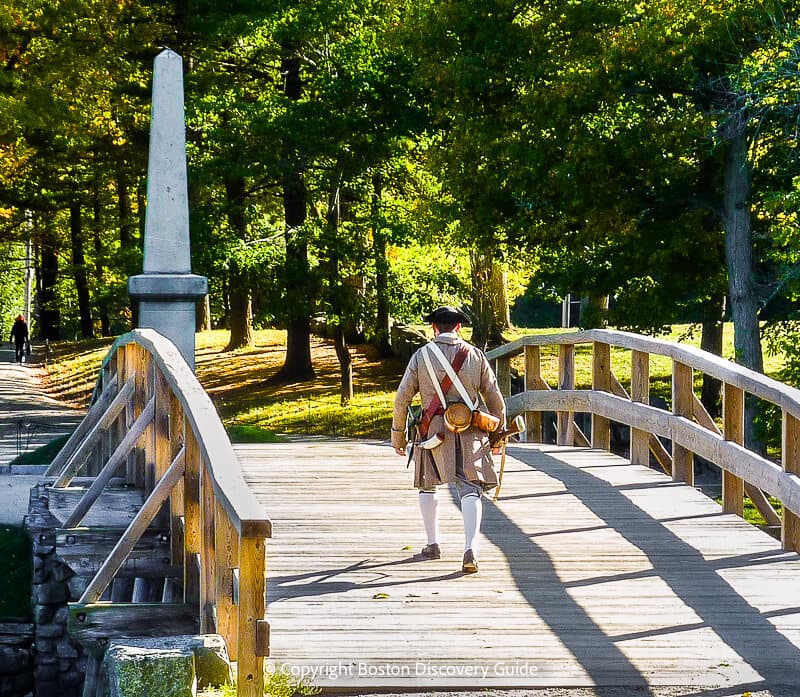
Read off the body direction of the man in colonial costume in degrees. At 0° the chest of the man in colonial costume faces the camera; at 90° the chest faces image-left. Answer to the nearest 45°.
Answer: approximately 180°

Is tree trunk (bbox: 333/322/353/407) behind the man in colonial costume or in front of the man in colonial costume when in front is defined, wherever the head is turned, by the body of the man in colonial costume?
in front

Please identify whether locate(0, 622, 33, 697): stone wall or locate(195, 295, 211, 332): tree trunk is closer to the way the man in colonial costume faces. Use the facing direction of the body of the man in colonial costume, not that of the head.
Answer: the tree trunk

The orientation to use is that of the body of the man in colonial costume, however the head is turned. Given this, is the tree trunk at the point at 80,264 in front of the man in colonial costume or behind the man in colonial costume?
in front

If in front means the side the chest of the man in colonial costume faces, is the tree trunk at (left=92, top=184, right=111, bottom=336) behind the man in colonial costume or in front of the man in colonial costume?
in front

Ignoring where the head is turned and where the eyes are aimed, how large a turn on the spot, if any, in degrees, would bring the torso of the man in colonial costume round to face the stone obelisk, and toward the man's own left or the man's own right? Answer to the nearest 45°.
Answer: approximately 45° to the man's own left

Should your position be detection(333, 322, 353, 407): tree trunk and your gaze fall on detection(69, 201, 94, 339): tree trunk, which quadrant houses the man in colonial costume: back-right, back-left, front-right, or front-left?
back-left

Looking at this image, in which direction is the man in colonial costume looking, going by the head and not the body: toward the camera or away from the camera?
away from the camera

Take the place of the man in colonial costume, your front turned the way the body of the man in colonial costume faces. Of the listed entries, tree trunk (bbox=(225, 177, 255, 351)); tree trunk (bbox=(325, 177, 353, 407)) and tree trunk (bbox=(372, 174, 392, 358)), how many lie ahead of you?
3

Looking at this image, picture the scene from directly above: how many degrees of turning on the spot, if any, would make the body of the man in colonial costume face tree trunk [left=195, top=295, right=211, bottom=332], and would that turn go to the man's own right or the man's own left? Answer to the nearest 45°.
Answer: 0° — they already face it
